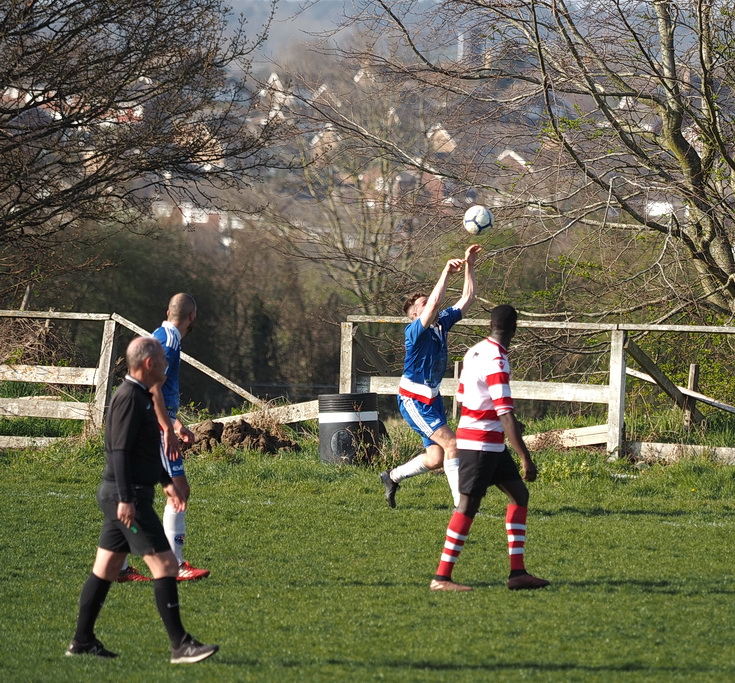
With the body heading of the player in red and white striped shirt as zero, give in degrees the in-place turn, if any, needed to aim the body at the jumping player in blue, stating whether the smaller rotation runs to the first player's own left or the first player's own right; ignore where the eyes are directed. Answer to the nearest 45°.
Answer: approximately 45° to the first player's own left

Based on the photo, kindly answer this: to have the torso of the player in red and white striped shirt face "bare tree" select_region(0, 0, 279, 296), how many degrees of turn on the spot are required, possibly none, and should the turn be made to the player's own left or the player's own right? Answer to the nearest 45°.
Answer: approximately 90° to the player's own left

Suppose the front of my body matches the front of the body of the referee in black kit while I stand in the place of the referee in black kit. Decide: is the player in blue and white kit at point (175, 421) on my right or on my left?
on my left

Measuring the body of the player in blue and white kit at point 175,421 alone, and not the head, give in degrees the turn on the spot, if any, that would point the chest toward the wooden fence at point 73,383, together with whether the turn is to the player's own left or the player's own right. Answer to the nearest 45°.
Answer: approximately 90° to the player's own left

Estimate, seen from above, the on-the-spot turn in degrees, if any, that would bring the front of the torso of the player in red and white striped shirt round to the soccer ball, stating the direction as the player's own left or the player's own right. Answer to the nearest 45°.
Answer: approximately 45° to the player's own left

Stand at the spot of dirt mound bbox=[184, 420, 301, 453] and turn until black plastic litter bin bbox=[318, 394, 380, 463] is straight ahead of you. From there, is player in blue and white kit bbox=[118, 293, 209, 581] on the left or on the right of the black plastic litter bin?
right

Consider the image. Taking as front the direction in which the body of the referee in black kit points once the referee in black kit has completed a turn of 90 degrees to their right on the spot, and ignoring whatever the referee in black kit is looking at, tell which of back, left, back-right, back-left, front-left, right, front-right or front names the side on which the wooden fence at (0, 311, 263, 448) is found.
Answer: back
